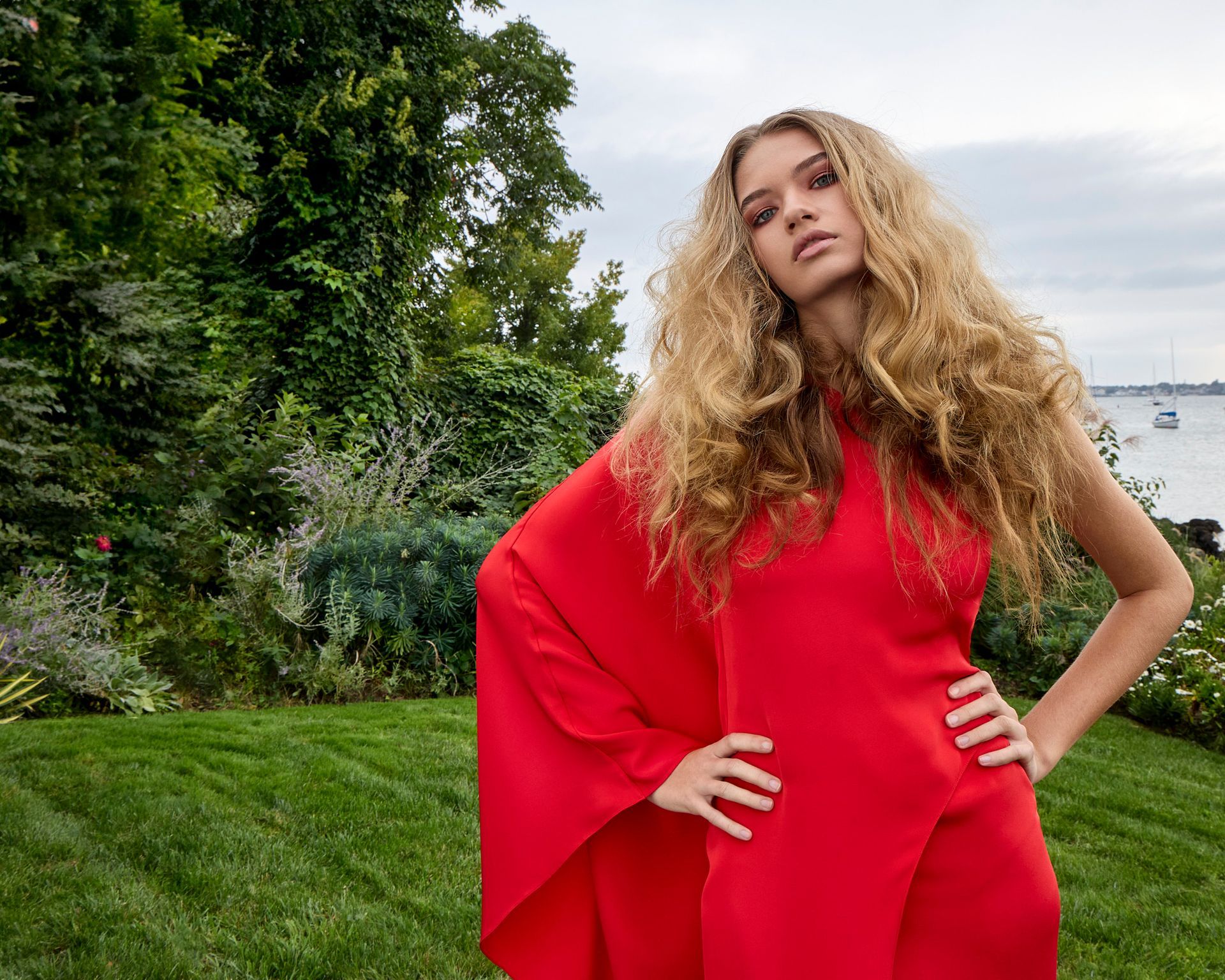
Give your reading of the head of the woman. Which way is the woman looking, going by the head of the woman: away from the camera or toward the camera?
toward the camera

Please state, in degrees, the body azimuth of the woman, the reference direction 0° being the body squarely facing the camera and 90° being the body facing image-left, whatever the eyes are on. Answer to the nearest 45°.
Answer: approximately 0°

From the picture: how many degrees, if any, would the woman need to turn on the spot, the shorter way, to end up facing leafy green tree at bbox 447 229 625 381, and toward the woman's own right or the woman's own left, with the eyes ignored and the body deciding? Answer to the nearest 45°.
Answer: approximately 180°

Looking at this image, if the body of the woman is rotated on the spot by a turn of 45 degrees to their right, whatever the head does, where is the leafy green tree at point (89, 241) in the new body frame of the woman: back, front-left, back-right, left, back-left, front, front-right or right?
right

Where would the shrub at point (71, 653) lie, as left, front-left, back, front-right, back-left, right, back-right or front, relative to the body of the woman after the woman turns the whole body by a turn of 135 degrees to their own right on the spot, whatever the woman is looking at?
front
